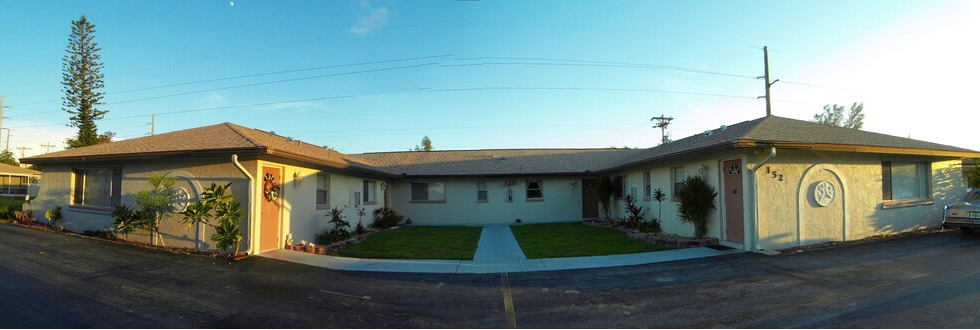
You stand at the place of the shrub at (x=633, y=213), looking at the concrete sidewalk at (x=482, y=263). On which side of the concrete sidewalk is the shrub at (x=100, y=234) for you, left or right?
right

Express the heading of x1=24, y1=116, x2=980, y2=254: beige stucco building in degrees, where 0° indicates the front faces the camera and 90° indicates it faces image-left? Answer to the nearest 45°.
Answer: approximately 0°

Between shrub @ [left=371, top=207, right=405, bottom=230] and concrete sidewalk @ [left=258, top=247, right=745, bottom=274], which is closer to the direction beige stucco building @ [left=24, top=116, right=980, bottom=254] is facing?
the concrete sidewalk

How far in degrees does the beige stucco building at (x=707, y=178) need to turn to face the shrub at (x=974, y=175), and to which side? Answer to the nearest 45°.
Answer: approximately 135° to its left

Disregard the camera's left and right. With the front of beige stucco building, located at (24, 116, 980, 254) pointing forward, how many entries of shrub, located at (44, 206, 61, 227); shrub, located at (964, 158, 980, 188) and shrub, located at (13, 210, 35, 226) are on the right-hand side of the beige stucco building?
2

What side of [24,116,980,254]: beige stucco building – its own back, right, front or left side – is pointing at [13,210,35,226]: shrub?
right

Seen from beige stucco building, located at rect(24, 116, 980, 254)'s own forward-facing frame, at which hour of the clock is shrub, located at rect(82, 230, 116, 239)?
The shrub is roughly at 3 o'clock from the beige stucco building.

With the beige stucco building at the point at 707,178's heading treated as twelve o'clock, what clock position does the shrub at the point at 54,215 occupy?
The shrub is roughly at 3 o'clock from the beige stucco building.
